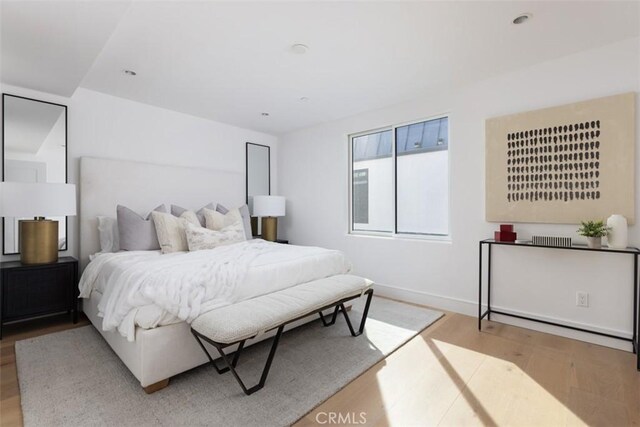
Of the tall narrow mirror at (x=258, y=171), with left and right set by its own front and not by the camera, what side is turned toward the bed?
right

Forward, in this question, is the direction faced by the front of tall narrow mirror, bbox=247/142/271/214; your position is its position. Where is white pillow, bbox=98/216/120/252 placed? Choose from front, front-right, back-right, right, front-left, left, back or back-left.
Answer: right

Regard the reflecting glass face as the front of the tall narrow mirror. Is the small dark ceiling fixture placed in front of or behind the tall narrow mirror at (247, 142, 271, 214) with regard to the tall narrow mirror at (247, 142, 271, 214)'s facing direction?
in front

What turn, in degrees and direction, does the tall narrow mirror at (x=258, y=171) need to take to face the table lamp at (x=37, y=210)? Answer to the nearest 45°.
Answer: approximately 90° to its right

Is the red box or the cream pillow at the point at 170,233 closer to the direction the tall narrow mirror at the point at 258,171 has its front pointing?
the red box

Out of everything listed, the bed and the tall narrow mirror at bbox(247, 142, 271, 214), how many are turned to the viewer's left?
0

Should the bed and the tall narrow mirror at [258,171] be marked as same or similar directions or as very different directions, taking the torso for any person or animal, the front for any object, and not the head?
same or similar directions

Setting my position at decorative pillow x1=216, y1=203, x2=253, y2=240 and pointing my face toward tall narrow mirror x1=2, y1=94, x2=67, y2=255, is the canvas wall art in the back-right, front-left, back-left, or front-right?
back-left

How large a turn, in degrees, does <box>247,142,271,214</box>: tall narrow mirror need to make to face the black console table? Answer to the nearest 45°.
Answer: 0° — it already faces it

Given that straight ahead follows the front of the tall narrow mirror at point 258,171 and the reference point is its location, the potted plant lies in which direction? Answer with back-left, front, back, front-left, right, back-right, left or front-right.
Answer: front

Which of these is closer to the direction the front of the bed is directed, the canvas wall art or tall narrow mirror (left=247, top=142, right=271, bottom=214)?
the canvas wall art

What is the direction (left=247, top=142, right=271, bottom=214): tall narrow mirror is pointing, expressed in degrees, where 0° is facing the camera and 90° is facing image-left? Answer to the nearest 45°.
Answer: approximately 315°

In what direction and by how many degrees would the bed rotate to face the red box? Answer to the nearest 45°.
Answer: approximately 45° to its left

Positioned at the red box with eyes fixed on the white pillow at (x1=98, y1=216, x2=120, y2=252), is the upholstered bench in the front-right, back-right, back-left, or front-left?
front-left

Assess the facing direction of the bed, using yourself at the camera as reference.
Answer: facing the viewer and to the right of the viewer
